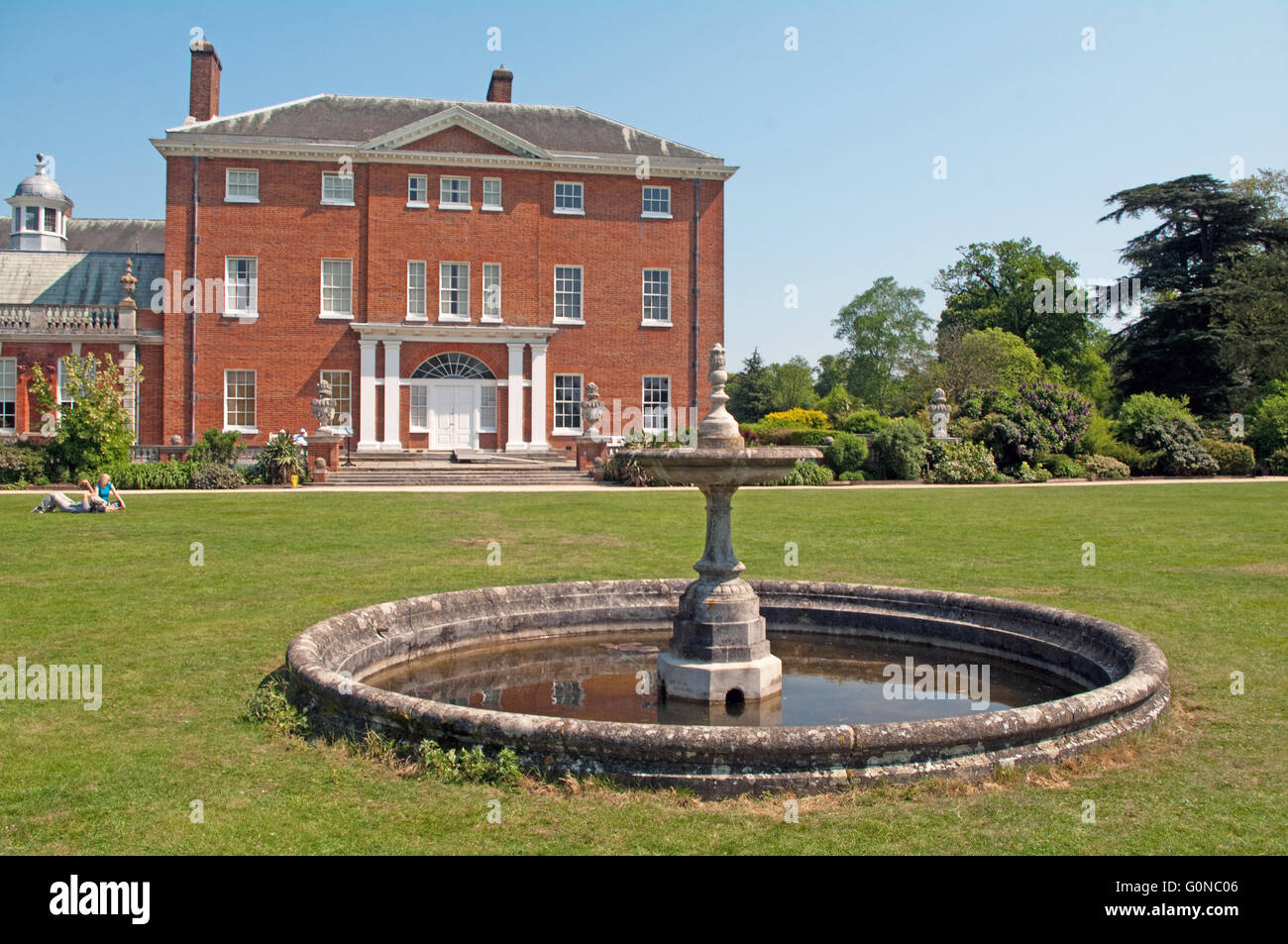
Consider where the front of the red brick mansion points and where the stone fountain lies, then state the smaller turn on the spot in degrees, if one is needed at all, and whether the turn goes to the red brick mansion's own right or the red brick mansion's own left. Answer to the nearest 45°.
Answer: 0° — it already faces it

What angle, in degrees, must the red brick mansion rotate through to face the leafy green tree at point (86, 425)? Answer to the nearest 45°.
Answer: approximately 45° to its right

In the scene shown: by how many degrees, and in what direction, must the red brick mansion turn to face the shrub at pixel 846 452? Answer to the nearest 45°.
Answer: approximately 45° to its left

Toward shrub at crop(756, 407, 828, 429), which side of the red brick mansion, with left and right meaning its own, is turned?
left

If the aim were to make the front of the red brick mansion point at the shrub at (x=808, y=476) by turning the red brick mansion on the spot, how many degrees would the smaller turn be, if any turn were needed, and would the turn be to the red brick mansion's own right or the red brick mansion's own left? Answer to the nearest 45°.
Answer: approximately 45° to the red brick mansion's own left

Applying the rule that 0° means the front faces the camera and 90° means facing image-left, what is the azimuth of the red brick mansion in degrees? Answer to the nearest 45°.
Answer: approximately 0°

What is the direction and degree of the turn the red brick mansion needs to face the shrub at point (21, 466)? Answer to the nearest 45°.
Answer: approximately 45° to its right

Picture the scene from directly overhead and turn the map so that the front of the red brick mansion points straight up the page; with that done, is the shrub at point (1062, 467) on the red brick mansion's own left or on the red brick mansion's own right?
on the red brick mansion's own left

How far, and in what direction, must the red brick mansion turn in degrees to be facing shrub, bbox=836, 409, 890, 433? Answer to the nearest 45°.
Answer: approximately 90° to its left

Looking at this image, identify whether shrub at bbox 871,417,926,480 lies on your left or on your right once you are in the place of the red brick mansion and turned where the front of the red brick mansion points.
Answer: on your left

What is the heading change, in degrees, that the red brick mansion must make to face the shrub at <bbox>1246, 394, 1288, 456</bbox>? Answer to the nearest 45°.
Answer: approximately 90° to its left
